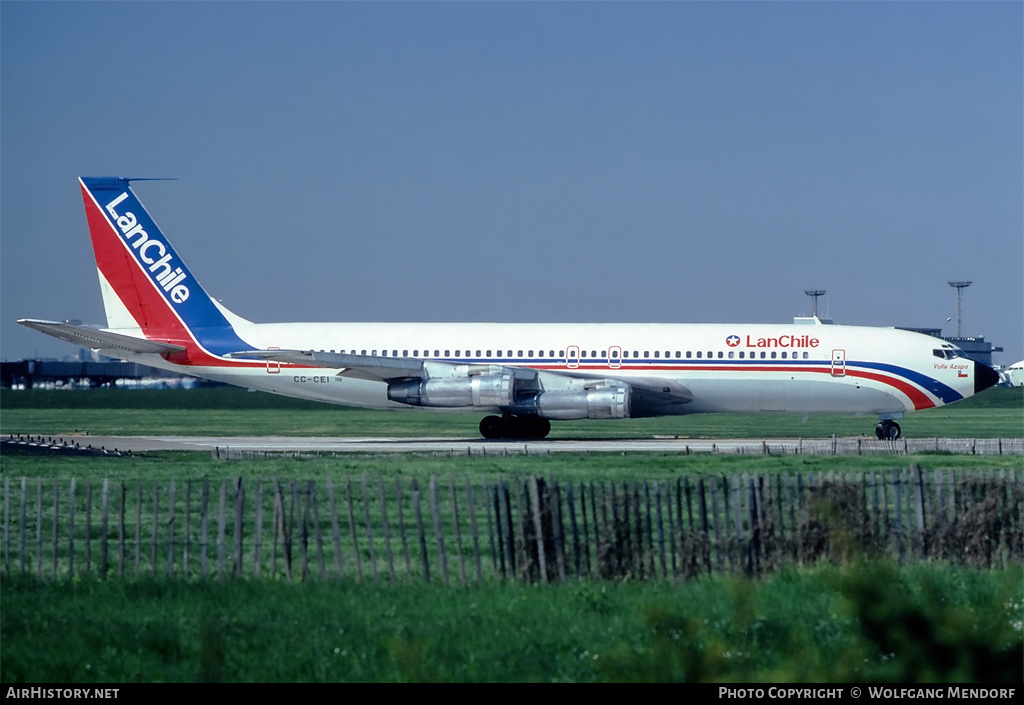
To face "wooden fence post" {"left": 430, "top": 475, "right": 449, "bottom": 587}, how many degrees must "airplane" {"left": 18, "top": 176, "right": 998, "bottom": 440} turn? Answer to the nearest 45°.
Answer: approximately 90° to its right

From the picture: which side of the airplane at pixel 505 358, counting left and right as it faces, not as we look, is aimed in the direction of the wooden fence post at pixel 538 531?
right

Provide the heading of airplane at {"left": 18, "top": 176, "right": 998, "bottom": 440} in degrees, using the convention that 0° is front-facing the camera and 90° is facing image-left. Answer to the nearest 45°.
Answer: approximately 270°

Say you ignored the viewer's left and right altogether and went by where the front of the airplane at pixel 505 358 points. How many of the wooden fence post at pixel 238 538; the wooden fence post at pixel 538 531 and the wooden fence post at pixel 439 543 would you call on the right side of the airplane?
3

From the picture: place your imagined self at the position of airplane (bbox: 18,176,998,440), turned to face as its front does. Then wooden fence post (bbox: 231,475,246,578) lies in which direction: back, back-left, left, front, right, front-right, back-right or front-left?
right
